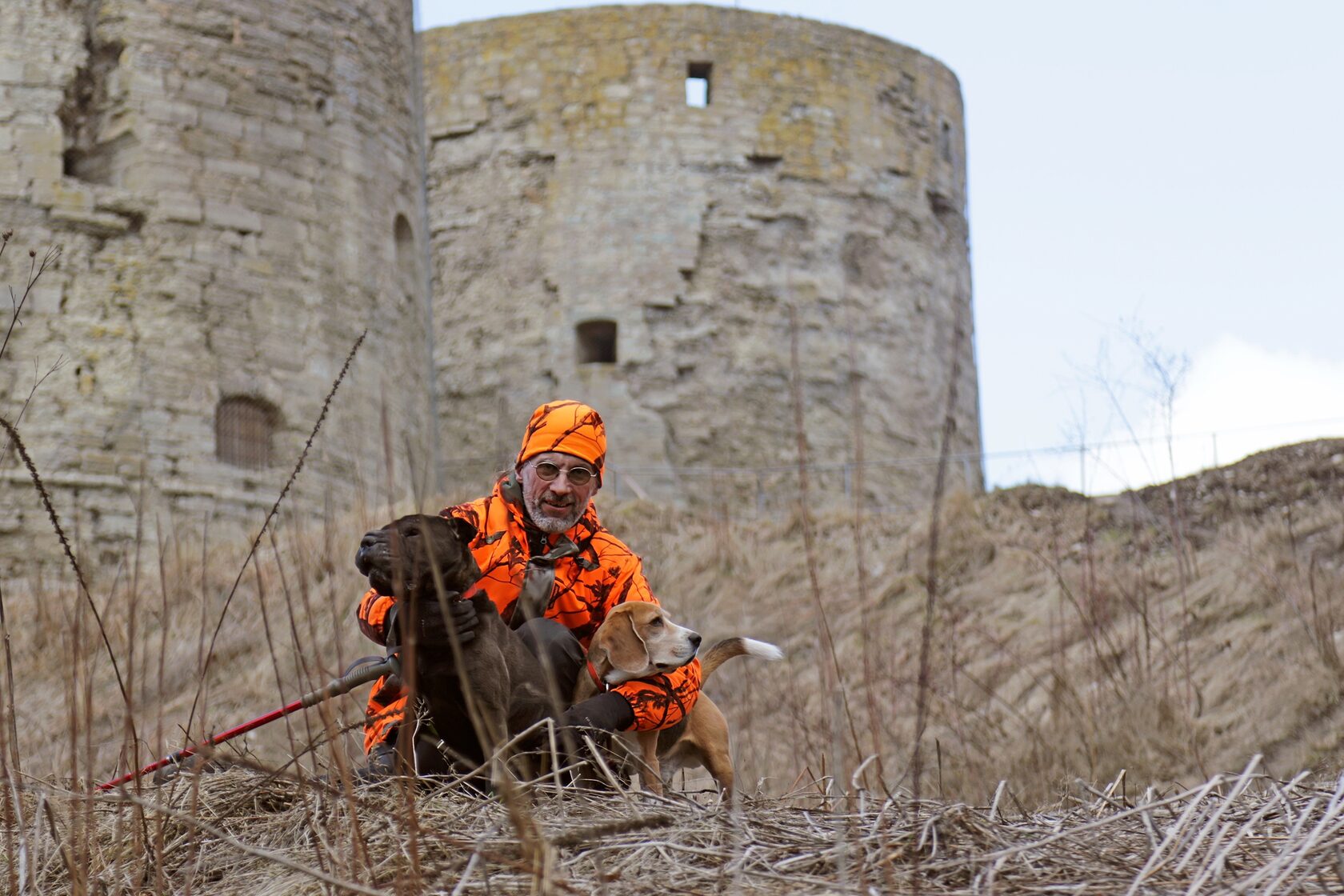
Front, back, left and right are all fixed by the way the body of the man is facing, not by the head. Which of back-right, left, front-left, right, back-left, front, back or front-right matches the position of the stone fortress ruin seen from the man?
back

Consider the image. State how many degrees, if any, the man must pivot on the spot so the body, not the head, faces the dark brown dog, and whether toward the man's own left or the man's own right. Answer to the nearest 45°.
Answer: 0° — they already face it

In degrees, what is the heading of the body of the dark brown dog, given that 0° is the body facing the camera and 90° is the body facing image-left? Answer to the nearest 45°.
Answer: approximately 45°

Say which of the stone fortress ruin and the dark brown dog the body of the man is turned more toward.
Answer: the dark brown dog

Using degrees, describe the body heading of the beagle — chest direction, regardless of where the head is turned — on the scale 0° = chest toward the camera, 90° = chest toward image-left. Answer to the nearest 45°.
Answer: approximately 90°

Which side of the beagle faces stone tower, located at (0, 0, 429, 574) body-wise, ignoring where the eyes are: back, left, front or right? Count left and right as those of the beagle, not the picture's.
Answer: right

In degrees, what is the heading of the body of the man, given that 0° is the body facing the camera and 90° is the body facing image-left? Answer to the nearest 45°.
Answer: approximately 0°
